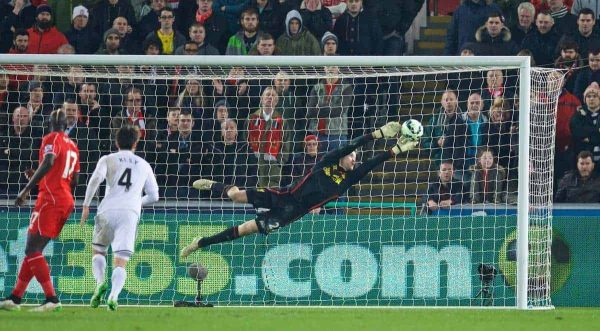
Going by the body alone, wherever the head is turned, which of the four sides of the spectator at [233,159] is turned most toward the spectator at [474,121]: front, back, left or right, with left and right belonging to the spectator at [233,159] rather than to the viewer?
left

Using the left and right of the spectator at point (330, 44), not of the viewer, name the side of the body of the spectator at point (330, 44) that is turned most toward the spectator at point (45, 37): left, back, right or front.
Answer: right

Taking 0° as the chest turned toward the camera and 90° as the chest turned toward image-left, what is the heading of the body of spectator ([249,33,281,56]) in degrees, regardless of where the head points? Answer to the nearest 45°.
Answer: approximately 0°

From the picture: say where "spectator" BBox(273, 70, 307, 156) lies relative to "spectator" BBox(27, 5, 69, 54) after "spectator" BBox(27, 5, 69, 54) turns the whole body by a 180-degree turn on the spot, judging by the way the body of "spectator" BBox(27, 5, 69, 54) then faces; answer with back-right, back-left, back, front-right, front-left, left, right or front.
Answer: back-right
